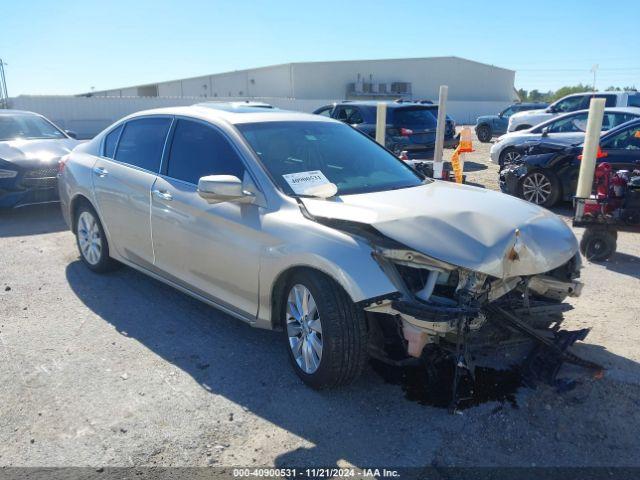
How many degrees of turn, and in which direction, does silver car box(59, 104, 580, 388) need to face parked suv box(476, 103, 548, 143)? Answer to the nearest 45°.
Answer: approximately 135° to its left

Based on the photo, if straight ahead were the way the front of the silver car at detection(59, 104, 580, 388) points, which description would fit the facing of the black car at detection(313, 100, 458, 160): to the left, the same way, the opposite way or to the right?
the opposite way

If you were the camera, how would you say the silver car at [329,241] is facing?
facing the viewer and to the right of the viewer

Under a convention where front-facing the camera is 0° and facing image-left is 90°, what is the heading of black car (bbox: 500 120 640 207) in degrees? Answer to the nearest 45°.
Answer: approximately 90°

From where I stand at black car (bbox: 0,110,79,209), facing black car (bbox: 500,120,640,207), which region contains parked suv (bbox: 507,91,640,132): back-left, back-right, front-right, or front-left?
front-left

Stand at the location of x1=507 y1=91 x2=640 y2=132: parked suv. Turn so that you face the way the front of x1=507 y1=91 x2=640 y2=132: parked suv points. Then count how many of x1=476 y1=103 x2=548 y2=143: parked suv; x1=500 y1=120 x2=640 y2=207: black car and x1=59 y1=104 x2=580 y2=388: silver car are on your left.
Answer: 2

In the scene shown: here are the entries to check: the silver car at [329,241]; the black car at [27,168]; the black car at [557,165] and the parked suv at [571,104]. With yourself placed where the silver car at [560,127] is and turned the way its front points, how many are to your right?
1

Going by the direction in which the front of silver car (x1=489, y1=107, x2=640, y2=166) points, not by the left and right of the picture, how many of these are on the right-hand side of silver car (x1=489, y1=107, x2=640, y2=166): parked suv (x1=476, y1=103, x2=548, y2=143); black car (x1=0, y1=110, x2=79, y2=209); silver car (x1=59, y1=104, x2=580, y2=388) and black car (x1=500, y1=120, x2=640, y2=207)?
1

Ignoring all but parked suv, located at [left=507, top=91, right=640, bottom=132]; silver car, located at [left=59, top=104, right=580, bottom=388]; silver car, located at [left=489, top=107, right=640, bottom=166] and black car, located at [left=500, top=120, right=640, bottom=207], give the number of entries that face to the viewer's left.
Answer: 3

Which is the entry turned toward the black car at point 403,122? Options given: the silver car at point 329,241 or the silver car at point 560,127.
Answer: the silver car at point 560,127

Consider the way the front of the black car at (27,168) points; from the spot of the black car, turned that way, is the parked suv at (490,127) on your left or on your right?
on your left

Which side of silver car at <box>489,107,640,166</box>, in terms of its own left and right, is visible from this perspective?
left

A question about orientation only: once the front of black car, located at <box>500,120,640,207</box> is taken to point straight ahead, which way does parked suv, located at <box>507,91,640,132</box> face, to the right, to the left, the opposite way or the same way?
the same way

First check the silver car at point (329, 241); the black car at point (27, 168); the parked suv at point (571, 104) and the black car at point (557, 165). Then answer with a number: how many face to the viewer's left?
2

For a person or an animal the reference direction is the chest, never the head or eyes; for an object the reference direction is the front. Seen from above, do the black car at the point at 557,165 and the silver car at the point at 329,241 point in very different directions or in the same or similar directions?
very different directions

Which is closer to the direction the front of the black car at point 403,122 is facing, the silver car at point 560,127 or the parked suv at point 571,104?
the parked suv

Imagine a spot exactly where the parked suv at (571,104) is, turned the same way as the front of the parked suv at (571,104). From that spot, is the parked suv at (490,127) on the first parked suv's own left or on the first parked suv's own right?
on the first parked suv's own right

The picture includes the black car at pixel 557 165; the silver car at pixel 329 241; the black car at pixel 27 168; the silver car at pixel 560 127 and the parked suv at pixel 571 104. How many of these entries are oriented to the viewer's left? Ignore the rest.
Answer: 3

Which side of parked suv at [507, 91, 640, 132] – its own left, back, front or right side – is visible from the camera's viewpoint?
left
